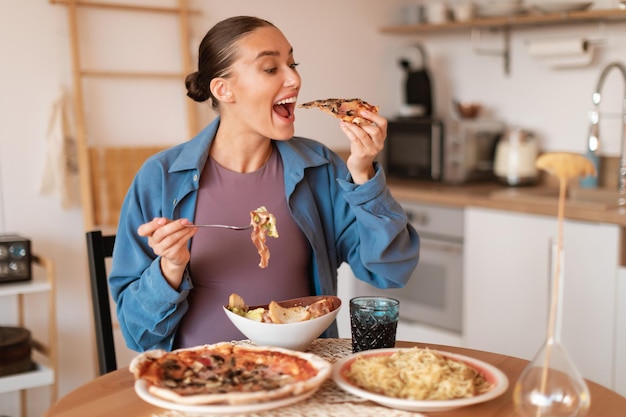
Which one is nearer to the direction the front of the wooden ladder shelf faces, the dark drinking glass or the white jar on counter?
the dark drinking glass
